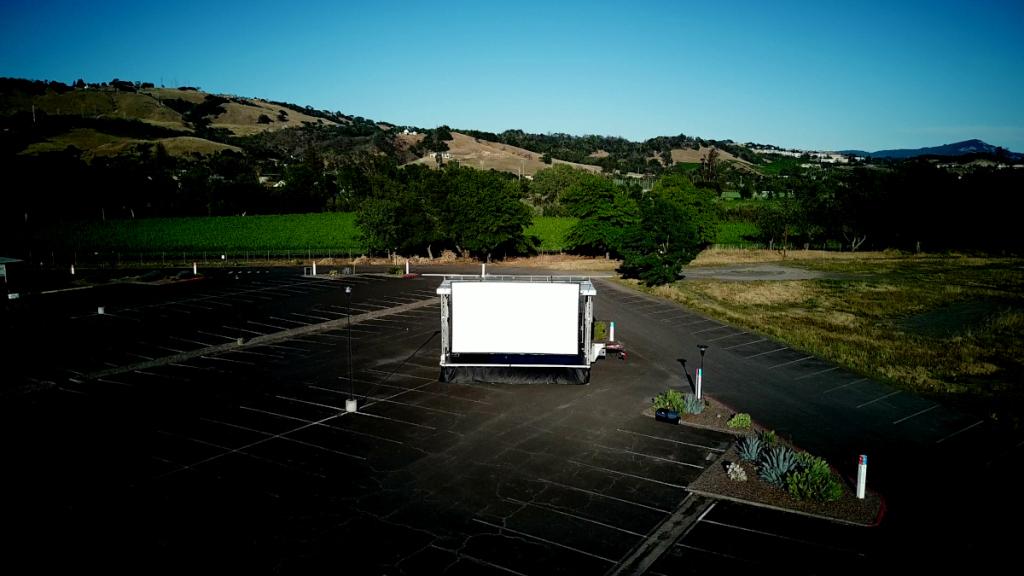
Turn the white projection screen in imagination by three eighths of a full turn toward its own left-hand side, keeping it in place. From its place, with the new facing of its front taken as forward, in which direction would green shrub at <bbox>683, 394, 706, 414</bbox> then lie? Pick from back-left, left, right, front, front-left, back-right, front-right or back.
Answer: right

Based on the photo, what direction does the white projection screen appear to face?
toward the camera

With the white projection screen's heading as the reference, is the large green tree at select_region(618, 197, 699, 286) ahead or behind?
behind

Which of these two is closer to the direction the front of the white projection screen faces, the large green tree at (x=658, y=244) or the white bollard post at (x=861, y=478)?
the white bollard post

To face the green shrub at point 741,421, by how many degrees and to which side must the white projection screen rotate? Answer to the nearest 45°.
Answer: approximately 45° to its left

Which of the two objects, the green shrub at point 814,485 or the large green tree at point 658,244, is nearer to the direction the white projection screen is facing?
the green shrub

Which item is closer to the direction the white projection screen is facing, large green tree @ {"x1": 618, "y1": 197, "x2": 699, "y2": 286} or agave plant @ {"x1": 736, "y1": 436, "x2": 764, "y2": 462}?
the agave plant

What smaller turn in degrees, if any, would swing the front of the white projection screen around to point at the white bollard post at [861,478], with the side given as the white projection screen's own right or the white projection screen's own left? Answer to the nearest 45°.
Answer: approximately 45° to the white projection screen's own left

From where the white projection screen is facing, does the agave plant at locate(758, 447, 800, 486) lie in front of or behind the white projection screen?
in front

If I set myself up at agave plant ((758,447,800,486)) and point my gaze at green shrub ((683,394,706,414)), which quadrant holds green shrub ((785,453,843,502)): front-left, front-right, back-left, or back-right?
back-right
